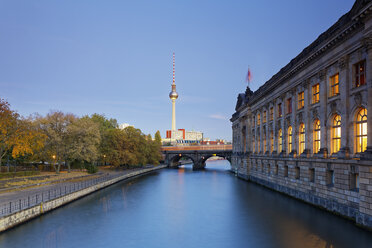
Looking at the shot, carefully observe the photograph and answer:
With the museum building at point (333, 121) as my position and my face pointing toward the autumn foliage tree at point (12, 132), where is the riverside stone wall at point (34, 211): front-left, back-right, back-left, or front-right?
front-left

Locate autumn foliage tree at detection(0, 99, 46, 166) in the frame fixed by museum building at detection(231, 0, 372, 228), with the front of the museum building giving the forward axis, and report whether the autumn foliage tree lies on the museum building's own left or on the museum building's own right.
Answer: on the museum building's own right

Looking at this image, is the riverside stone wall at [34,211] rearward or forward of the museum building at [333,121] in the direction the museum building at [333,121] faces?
forward

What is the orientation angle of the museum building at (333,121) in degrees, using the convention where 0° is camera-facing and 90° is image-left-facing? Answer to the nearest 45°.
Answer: approximately 45°
